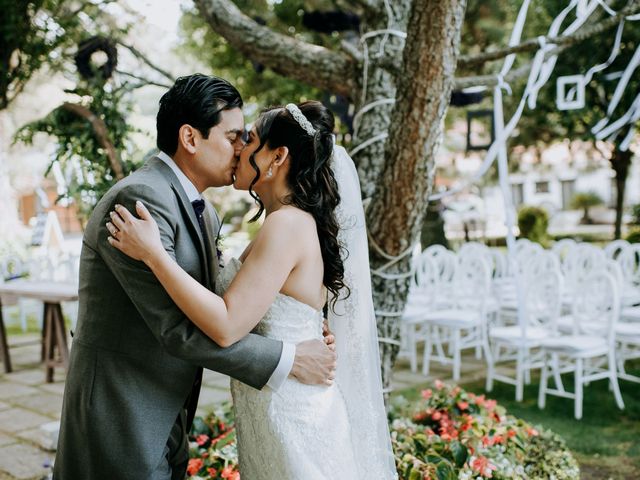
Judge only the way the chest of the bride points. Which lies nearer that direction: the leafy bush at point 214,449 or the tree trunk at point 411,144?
the leafy bush

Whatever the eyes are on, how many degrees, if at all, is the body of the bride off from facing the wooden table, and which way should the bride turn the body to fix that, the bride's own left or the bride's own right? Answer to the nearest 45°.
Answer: approximately 45° to the bride's own right

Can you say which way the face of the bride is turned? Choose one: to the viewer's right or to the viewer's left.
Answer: to the viewer's left

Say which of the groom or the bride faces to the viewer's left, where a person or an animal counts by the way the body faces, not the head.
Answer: the bride

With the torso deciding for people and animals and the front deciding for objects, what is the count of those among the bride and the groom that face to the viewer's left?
1

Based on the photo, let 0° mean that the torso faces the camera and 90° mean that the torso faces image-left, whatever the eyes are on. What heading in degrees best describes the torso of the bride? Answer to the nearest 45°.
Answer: approximately 90°

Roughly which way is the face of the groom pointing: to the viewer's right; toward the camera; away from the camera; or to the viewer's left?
to the viewer's right

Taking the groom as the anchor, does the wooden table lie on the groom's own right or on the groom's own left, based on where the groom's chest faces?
on the groom's own left

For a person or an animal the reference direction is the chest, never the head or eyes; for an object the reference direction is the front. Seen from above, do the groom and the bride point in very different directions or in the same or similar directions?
very different directions

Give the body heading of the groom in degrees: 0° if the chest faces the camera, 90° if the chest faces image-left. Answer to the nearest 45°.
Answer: approximately 270°

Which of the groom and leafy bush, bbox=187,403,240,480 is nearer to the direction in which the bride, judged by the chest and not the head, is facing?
the groom
